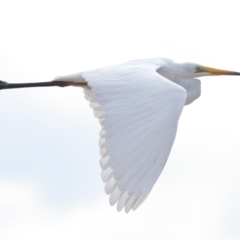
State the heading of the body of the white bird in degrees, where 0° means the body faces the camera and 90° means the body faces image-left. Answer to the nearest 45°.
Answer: approximately 270°
